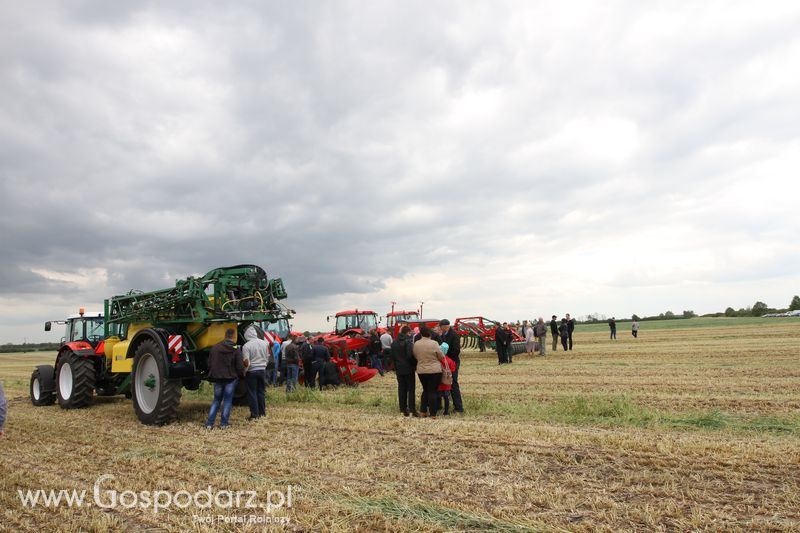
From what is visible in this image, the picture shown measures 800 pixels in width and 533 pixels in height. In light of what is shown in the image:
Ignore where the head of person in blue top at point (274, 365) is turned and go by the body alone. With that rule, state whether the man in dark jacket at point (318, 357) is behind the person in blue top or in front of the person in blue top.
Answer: behind

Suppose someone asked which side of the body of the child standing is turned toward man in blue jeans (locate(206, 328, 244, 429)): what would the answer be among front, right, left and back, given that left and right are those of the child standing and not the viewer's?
left

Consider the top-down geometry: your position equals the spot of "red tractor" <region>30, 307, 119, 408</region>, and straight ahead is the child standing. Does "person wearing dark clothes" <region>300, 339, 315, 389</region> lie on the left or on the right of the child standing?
left

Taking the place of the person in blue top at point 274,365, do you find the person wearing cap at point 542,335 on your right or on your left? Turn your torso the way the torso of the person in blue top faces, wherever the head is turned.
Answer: on your right

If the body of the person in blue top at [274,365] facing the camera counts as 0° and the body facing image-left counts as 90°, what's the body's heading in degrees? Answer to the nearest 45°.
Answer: approximately 180°

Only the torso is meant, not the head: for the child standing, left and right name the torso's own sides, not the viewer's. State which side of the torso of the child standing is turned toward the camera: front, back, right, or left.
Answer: back

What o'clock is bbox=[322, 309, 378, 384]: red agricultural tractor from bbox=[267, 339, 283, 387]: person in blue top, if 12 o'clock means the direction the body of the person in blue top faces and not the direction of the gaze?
The red agricultural tractor is roughly at 2 o'clock from the person in blue top.

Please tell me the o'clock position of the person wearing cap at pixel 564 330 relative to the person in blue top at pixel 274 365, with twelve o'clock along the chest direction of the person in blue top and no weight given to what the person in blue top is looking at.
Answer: The person wearing cap is roughly at 2 o'clock from the person in blue top.

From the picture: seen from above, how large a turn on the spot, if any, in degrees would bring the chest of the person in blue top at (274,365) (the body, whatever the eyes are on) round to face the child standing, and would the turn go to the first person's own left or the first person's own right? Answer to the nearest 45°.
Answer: approximately 135° to the first person's own right
